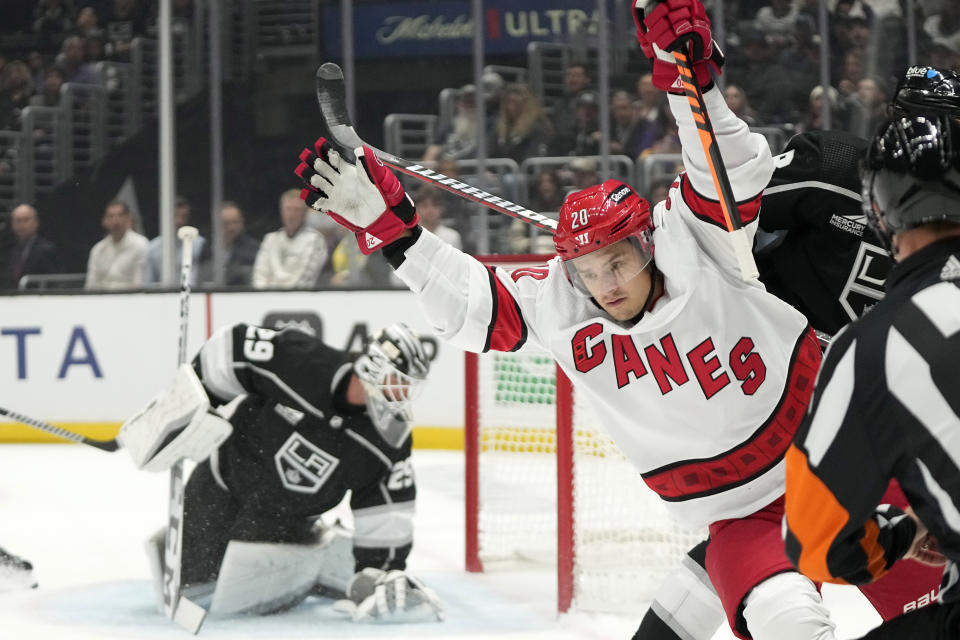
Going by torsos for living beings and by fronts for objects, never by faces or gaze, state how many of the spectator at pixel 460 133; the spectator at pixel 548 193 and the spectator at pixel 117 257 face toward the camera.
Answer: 3

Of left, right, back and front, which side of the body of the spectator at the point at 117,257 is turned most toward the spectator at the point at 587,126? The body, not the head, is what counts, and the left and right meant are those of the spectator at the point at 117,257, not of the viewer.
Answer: left

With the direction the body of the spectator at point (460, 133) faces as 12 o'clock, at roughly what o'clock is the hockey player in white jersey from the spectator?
The hockey player in white jersey is roughly at 12 o'clock from the spectator.

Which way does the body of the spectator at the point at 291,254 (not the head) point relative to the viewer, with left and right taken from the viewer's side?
facing the viewer

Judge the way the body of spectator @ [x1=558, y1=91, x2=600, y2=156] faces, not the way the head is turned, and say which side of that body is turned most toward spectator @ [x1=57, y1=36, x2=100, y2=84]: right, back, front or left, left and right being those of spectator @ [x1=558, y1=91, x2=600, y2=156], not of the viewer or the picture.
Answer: right

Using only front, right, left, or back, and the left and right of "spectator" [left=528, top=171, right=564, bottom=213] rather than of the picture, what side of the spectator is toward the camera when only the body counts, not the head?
front

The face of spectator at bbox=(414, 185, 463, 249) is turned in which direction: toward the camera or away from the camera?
toward the camera

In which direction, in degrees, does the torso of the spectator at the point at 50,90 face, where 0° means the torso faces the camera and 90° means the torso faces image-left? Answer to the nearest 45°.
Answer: approximately 315°

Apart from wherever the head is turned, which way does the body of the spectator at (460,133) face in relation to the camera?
toward the camera

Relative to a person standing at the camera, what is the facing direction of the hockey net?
facing to the left of the viewer
